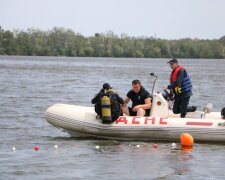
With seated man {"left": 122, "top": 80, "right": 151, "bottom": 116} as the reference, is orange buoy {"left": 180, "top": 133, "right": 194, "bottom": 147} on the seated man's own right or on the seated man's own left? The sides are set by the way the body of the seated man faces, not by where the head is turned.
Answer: on the seated man's own left

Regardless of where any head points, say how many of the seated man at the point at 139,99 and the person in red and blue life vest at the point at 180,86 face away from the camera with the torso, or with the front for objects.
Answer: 0

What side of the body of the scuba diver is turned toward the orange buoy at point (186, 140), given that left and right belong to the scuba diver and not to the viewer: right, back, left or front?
right

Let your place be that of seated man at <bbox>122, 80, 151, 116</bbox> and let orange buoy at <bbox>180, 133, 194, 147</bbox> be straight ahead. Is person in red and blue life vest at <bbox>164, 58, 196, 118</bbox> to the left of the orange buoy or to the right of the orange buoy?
left

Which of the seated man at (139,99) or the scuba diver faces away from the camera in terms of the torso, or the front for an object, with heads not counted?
the scuba diver

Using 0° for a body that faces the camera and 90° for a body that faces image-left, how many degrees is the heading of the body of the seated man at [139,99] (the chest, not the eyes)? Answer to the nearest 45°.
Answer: approximately 45°

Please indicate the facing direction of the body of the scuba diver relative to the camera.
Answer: away from the camera

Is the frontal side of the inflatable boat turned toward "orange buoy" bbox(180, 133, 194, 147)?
no

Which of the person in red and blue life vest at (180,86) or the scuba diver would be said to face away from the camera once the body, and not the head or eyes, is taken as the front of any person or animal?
the scuba diver

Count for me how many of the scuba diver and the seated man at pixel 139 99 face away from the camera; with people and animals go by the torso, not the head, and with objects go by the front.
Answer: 1

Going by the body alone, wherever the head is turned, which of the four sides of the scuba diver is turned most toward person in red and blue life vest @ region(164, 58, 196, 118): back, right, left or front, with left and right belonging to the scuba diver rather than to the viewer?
right

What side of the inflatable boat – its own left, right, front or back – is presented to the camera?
left
